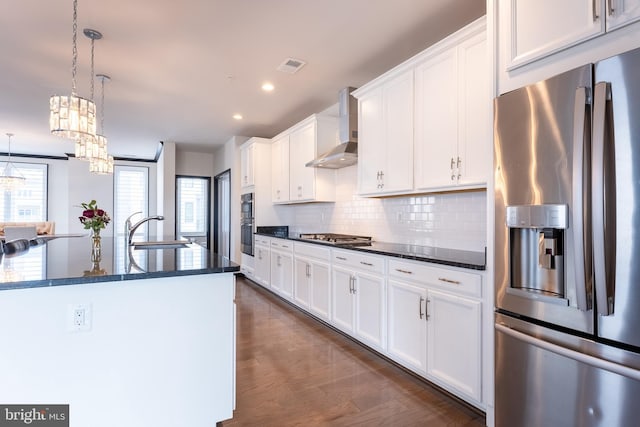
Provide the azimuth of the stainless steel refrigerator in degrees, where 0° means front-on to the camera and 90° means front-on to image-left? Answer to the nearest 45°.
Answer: approximately 45°

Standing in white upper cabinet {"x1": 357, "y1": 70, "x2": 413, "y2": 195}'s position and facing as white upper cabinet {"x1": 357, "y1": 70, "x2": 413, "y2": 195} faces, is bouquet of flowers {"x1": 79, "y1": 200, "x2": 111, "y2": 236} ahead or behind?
ahead

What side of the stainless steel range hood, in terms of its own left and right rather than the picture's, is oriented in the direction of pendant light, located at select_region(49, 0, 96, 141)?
front

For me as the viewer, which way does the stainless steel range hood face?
facing the viewer and to the left of the viewer

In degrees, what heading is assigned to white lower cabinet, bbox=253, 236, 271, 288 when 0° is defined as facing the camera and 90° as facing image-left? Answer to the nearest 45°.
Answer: approximately 45°

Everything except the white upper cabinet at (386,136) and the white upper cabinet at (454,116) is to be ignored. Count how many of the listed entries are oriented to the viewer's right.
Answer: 0

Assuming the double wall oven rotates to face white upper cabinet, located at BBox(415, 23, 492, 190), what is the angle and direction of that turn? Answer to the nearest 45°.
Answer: approximately 90° to its left

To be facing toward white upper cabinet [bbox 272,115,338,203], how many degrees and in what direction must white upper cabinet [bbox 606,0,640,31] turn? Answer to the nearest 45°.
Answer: approximately 90° to its right

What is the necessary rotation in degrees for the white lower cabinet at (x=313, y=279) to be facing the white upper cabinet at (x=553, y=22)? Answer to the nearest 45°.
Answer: approximately 90° to its left
